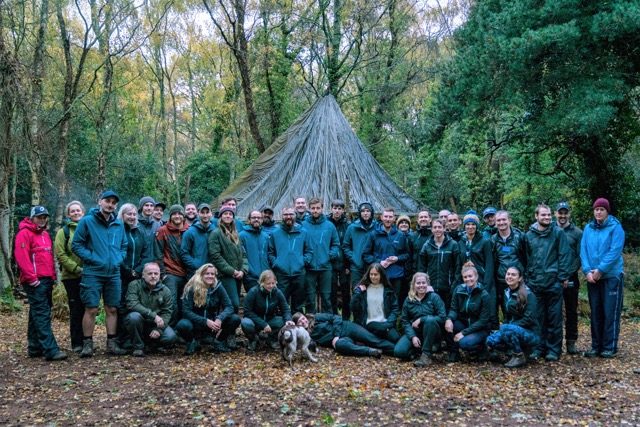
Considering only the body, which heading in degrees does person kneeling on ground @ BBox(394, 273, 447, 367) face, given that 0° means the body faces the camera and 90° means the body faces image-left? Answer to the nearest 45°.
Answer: approximately 0°

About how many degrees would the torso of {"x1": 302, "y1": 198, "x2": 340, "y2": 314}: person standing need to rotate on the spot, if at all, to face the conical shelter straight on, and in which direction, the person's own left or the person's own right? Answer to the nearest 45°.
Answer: approximately 180°

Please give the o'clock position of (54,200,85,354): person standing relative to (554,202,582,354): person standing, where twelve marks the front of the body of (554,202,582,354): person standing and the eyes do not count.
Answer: (54,200,85,354): person standing is roughly at 2 o'clock from (554,202,582,354): person standing.

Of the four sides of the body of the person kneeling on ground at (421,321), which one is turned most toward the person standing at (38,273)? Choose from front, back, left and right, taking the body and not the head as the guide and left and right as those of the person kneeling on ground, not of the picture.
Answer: right

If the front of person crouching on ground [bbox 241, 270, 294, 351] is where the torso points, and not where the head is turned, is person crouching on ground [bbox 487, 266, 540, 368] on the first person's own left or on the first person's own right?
on the first person's own left

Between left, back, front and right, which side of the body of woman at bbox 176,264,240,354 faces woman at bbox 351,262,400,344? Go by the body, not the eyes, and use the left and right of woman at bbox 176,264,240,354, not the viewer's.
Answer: left
